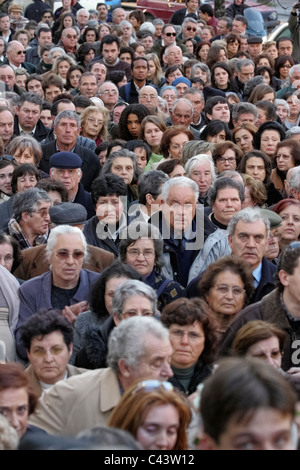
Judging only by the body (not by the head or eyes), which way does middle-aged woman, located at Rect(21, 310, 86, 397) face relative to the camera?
toward the camera

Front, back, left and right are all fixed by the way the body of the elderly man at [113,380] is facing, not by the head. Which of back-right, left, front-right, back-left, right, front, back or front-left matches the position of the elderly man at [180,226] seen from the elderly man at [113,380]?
left

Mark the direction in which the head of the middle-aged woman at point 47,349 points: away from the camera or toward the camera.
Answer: toward the camera

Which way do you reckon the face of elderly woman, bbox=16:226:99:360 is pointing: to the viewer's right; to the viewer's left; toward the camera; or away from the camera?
toward the camera

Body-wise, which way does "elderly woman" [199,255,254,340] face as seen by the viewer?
toward the camera

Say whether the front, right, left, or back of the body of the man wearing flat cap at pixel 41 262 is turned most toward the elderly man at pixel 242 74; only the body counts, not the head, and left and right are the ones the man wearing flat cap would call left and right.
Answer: back

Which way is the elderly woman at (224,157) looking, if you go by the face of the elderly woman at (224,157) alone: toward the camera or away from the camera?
toward the camera

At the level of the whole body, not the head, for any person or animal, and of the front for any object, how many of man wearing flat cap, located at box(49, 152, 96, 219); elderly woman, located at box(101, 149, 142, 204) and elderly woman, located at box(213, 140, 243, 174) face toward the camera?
3

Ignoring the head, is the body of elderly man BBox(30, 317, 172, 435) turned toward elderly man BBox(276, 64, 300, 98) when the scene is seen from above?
no

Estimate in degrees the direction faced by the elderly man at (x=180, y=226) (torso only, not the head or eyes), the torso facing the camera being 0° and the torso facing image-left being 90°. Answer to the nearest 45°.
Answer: approximately 0°

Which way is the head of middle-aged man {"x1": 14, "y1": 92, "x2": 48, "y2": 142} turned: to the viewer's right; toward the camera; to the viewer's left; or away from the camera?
toward the camera

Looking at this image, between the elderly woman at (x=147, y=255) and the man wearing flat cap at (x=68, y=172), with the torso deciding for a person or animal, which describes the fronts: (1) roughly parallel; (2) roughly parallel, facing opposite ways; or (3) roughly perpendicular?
roughly parallel

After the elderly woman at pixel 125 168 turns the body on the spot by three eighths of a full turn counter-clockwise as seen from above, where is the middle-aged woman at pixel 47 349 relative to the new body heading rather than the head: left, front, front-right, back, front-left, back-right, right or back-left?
back-right

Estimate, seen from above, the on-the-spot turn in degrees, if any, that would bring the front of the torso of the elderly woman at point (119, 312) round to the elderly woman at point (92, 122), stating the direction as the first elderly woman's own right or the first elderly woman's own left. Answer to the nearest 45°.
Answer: approximately 135° to the first elderly woman's own left

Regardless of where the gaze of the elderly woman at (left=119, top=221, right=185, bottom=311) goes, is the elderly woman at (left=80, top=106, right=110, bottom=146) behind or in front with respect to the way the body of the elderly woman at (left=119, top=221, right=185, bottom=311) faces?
behind

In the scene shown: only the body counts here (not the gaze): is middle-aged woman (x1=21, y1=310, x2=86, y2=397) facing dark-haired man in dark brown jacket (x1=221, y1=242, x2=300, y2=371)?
no

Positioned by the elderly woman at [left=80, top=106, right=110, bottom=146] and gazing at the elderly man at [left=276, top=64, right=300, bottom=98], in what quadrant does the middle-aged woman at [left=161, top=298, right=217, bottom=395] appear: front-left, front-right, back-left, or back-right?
back-right

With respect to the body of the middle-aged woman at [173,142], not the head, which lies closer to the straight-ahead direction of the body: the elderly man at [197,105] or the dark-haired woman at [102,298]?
the dark-haired woman
